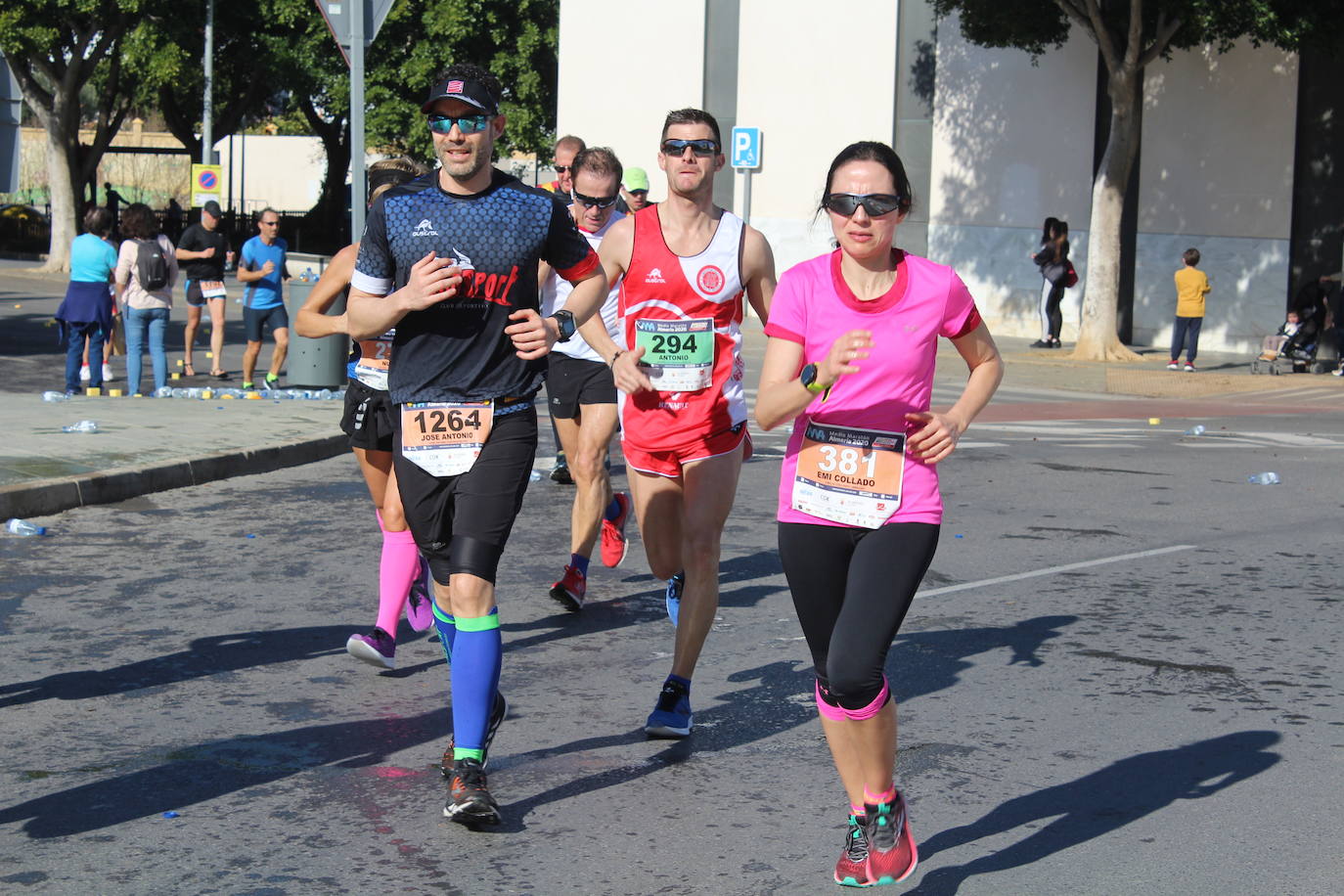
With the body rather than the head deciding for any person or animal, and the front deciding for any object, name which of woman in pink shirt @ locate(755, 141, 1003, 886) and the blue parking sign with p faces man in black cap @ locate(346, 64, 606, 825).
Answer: the blue parking sign with p

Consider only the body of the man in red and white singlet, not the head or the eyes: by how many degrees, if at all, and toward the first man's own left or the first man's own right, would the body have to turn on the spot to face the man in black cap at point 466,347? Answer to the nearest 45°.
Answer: approximately 45° to the first man's own right

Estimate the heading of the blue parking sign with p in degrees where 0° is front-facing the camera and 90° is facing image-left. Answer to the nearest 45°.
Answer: approximately 0°

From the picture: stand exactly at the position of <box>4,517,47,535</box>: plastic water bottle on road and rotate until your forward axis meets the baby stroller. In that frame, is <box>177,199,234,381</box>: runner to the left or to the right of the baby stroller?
left

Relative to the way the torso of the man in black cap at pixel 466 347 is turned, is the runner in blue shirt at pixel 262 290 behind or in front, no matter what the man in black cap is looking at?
behind

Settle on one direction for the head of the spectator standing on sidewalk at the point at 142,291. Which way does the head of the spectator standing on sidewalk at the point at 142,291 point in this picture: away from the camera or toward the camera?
away from the camera

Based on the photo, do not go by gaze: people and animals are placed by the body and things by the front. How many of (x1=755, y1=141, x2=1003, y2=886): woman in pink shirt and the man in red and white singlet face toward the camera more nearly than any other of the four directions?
2

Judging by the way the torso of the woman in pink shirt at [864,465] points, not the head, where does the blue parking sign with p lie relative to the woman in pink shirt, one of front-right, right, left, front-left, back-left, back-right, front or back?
back

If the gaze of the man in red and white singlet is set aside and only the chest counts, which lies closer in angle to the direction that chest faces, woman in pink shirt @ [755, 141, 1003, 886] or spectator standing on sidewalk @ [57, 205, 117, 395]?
the woman in pink shirt
